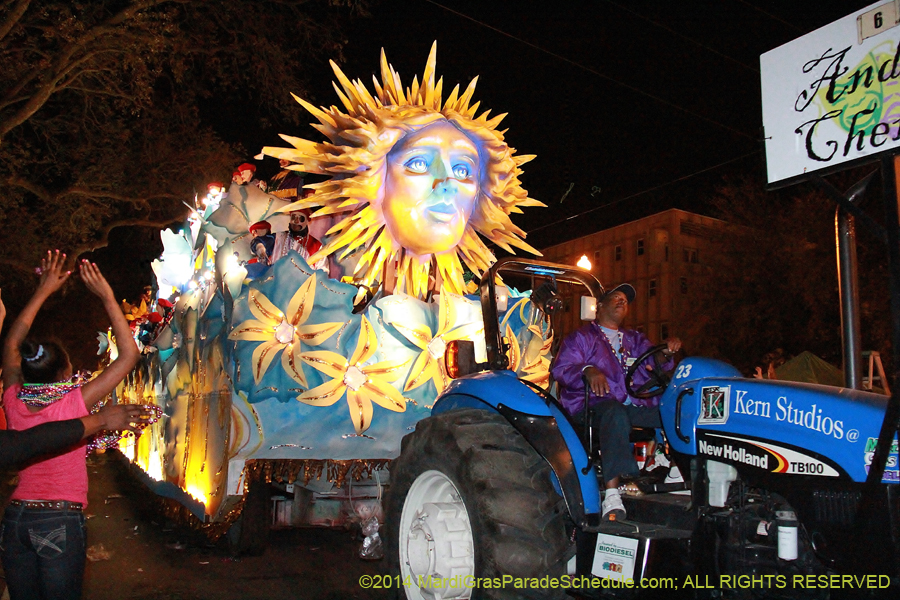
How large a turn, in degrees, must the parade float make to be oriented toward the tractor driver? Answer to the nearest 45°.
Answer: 0° — it already faces them

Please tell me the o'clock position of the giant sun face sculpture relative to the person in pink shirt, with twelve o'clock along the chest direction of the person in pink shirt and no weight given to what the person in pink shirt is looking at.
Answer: The giant sun face sculpture is roughly at 12 o'clock from the person in pink shirt.

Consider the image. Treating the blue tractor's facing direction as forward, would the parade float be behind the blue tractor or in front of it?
behind

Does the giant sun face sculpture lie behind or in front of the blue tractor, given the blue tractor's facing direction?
behind

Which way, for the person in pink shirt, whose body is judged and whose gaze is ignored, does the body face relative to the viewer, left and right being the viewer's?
facing away from the viewer and to the right of the viewer

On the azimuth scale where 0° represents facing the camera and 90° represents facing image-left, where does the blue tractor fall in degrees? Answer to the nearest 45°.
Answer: approximately 315°

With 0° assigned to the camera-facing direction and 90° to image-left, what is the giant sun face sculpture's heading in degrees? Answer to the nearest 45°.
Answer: approximately 315°

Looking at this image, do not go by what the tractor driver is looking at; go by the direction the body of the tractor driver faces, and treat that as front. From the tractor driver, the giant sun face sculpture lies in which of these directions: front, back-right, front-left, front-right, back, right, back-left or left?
back
